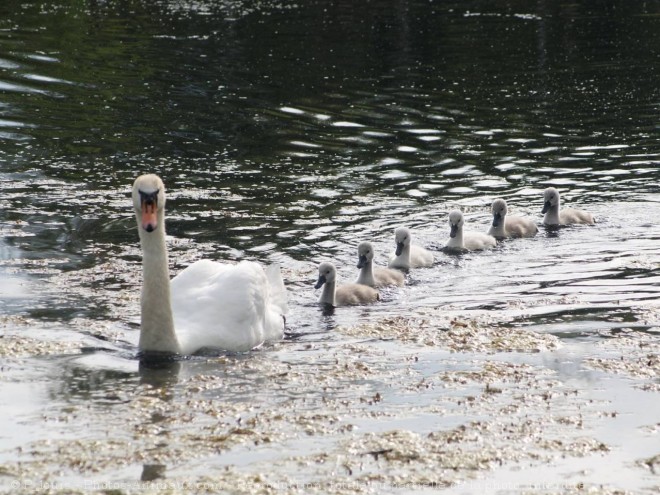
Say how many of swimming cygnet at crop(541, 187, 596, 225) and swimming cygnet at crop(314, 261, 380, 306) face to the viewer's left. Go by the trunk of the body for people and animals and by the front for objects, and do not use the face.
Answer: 2

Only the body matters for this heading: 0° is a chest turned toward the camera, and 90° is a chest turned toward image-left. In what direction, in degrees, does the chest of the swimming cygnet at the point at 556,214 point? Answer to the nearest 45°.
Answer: approximately 90°

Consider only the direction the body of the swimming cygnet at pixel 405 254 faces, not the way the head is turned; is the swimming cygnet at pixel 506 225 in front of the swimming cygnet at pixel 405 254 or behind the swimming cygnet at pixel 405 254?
behind

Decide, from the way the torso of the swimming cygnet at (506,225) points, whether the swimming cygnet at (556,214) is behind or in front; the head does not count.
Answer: behind

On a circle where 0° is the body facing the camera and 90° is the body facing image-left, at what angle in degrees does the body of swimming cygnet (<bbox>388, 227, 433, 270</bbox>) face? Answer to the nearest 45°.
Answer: approximately 45°

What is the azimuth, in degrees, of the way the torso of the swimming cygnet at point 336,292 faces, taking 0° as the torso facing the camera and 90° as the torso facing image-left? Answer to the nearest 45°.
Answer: approximately 90°
